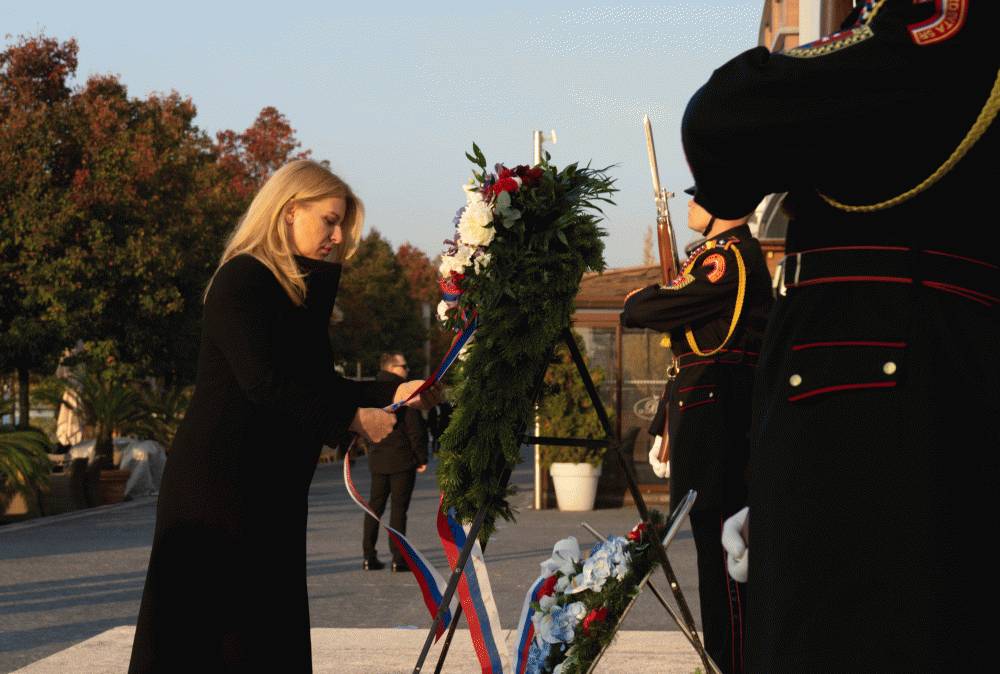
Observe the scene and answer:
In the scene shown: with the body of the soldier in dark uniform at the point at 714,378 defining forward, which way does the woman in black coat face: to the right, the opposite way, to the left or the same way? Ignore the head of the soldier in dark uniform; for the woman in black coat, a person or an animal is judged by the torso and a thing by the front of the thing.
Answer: the opposite way

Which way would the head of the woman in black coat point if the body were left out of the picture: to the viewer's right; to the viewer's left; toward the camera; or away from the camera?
to the viewer's right

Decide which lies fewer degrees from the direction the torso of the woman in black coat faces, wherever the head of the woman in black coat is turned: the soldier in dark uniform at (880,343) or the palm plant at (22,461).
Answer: the soldier in dark uniform

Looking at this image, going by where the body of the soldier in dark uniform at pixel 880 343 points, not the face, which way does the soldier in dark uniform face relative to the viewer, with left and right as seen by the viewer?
facing to the left of the viewer

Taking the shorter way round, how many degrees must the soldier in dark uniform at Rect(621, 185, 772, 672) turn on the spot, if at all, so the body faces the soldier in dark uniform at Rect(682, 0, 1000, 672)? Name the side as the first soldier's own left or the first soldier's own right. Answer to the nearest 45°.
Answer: approximately 90° to the first soldier's own left

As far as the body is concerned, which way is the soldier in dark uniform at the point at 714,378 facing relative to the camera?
to the viewer's left

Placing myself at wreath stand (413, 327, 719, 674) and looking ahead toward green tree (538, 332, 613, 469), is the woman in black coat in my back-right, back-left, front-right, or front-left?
back-left

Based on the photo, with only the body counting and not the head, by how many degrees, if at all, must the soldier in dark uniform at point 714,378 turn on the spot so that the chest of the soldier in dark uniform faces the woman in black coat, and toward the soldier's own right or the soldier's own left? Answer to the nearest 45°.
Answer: approximately 45° to the soldier's own left

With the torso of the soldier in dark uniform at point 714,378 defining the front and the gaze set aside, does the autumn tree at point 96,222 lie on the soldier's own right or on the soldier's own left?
on the soldier's own right

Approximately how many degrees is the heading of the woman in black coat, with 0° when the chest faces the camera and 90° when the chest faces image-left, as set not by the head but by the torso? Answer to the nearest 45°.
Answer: approximately 270°
